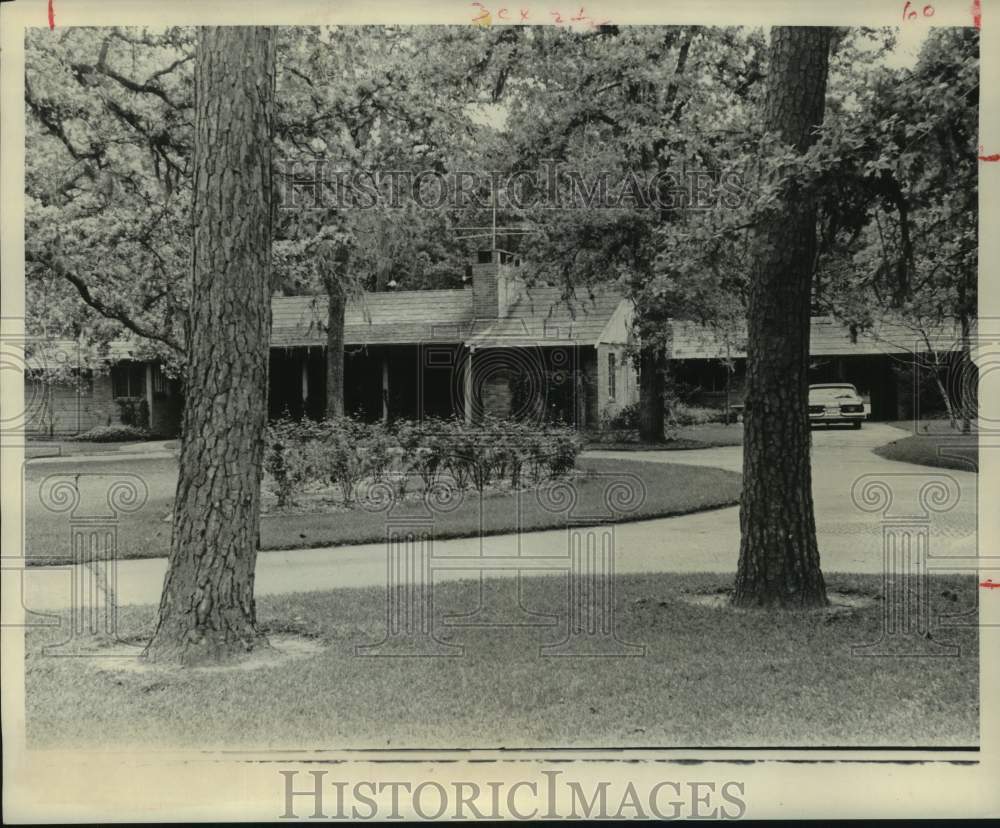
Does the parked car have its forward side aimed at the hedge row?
no

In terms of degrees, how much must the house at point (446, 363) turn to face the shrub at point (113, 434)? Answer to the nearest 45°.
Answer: approximately 90° to its right

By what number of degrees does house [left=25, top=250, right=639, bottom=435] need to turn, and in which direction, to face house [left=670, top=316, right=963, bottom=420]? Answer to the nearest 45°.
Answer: approximately 90° to its left

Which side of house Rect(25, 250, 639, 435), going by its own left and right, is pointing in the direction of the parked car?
left

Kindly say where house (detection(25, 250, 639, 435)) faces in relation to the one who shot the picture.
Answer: facing the viewer
